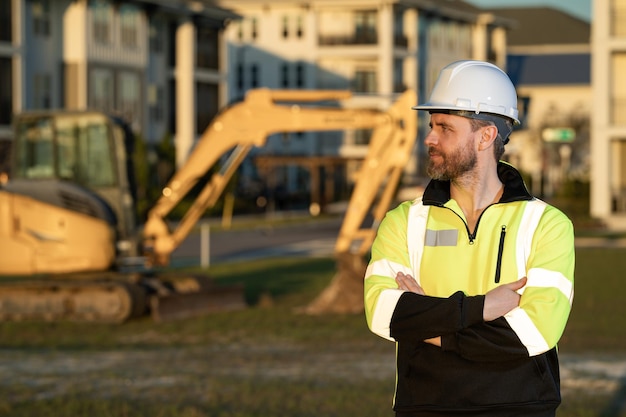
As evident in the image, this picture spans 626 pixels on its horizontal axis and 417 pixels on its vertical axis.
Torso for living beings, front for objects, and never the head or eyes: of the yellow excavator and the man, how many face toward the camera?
1

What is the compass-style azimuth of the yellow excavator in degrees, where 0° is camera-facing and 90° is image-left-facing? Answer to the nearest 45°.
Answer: approximately 270°

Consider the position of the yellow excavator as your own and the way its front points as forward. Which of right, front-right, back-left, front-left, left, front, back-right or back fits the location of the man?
right

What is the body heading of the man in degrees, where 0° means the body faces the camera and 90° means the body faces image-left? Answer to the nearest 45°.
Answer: approximately 0°

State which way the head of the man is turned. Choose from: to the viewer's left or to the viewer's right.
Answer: to the viewer's left

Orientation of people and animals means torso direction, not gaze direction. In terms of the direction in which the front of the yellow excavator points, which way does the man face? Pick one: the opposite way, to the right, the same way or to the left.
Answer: to the right

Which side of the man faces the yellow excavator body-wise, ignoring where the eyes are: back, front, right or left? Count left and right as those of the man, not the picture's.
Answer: back
